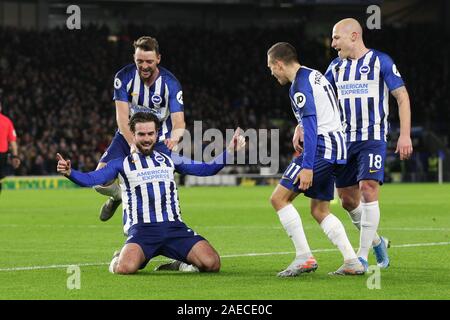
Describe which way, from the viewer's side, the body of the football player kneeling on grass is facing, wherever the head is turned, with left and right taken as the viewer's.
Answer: facing the viewer
